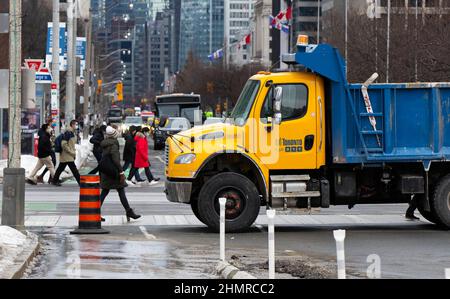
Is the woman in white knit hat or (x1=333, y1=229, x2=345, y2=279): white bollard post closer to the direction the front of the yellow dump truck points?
the woman in white knit hat

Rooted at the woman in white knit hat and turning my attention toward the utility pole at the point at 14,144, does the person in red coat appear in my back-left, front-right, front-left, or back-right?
back-right

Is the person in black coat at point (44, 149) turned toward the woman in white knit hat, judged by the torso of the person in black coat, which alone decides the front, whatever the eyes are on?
no

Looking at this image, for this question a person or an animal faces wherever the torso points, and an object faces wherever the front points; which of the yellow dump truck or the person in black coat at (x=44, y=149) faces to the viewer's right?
the person in black coat

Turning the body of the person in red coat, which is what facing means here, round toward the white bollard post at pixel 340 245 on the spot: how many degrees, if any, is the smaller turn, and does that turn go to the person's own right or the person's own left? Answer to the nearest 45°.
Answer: approximately 90° to the person's own right

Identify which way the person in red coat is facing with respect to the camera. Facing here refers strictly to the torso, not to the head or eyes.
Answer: to the viewer's right

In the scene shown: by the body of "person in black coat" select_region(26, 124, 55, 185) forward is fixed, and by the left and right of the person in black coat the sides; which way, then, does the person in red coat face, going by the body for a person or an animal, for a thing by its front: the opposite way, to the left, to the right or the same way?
the same way

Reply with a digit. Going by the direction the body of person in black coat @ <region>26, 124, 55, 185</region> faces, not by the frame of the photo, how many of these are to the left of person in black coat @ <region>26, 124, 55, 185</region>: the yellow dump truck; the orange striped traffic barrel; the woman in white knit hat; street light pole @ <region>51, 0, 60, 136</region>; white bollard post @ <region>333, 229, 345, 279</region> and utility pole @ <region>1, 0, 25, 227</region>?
1

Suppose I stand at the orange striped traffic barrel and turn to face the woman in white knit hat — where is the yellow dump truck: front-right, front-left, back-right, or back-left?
front-right

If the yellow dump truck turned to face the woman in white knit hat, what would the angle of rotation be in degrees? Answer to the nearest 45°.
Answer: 0° — it already faces them
